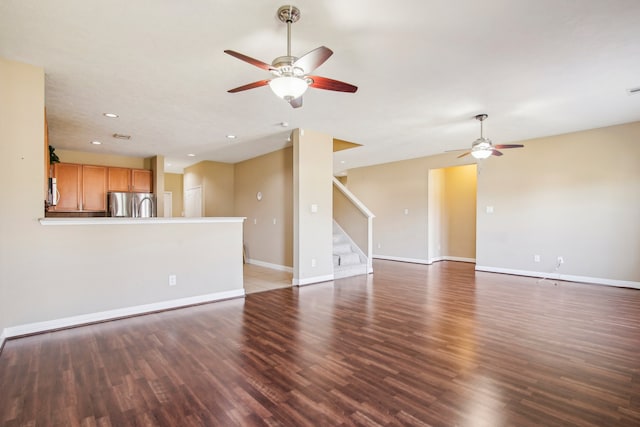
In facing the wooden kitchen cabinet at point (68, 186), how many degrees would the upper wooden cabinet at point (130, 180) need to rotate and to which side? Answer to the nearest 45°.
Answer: approximately 90° to its right

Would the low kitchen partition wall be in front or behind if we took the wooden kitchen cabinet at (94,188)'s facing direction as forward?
in front

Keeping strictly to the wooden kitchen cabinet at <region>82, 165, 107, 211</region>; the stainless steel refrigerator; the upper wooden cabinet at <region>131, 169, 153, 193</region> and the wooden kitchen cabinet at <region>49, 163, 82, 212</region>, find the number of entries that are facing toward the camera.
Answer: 4

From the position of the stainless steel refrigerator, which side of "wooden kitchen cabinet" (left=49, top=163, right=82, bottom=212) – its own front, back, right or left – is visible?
left

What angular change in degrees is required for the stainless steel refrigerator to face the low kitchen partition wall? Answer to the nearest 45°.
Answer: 0° — it already faces it

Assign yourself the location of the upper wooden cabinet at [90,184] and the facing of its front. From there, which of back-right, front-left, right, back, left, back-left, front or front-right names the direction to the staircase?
front-left

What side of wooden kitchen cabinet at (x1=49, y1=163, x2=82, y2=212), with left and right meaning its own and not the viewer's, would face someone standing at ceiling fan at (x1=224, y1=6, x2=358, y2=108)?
front

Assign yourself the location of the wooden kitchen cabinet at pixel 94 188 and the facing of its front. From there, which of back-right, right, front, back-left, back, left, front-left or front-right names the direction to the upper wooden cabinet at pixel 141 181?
left

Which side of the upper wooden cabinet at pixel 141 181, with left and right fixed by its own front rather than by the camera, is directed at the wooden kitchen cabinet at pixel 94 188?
right

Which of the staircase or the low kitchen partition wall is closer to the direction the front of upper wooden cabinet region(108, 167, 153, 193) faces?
the low kitchen partition wall

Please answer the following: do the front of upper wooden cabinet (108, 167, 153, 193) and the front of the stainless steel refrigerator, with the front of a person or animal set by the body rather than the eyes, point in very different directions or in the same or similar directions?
same or similar directions

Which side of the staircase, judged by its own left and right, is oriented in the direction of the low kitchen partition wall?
right

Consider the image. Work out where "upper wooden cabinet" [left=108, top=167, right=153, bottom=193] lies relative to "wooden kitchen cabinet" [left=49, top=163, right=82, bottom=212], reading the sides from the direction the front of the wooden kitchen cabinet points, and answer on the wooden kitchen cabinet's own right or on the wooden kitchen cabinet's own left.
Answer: on the wooden kitchen cabinet's own left

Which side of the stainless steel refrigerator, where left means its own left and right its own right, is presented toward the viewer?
front

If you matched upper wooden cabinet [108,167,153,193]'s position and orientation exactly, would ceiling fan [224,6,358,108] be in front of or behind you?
in front

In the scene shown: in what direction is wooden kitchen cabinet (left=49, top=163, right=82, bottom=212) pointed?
toward the camera

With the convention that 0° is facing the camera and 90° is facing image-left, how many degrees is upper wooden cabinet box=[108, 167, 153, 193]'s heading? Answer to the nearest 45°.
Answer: approximately 0°
